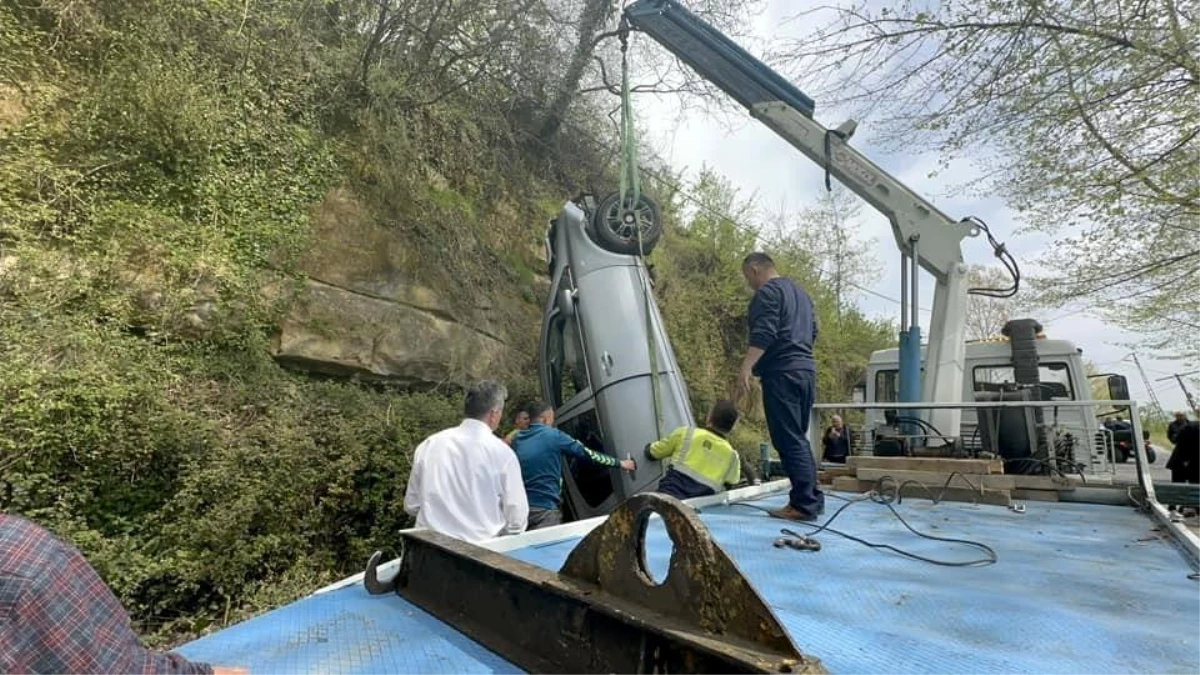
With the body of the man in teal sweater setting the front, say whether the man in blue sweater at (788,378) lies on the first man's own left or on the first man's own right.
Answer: on the first man's own right

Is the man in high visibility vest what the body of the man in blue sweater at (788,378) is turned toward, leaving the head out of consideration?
yes

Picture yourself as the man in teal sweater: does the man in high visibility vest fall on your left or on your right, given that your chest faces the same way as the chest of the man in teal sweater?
on your right

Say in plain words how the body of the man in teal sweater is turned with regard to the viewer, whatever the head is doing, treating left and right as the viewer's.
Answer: facing away from the viewer and to the right of the viewer

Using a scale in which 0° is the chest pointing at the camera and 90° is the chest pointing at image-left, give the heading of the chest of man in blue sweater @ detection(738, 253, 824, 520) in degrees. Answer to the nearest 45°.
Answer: approximately 135°

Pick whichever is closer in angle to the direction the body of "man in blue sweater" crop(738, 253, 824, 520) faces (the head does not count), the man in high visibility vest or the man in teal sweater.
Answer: the man in high visibility vest

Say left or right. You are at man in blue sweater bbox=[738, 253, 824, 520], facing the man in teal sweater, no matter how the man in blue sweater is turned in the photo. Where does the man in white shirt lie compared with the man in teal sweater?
left

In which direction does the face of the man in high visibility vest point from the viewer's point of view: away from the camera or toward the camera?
away from the camera

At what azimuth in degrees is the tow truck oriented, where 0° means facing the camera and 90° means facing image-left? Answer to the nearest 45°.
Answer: approximately 180°
